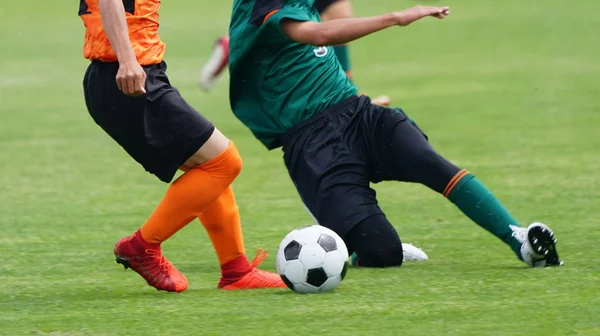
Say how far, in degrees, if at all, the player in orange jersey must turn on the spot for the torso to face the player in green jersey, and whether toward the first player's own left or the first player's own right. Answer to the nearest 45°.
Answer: approximately 45° to the first player's own left

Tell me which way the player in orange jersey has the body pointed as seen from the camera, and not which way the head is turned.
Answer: to the viewer's right
